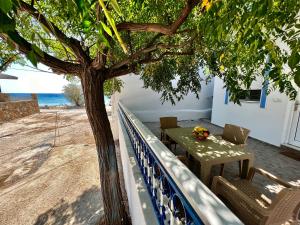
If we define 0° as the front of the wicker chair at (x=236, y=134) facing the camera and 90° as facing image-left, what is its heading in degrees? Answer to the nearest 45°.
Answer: approximately 45°

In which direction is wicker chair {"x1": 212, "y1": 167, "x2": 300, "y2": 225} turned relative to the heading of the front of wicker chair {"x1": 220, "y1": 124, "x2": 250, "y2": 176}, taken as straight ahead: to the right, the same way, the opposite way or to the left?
to the right

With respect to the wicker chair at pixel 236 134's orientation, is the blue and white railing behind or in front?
in front

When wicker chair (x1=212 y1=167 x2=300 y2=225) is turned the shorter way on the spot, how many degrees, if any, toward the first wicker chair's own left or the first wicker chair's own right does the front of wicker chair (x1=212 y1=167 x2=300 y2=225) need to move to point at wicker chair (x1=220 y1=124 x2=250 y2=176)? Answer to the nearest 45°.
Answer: approximately 45° to the first wicker chair's own right

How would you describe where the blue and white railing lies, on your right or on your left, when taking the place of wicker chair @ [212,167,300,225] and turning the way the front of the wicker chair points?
on your left

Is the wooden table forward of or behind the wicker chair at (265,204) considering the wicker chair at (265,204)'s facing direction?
forward

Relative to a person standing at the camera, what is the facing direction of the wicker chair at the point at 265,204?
facing away from the viewer and to the left of the viewer

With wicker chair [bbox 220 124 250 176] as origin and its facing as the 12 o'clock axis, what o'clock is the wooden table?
The wooden table is roughly at 11 o'clock from the wicker chair.

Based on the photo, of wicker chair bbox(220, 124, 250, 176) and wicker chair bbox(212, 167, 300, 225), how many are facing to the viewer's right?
0

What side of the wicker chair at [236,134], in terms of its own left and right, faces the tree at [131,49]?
front

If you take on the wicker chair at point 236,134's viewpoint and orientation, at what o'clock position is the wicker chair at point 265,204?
the wicker chair at point 265,204 is roughly at 10 o'clock from the wicker chair at point 236,134.
